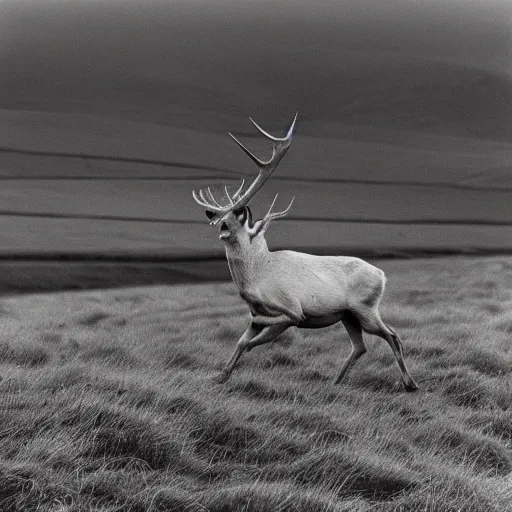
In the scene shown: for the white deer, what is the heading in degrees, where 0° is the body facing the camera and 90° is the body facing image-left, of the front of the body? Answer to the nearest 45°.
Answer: approximately 90°
